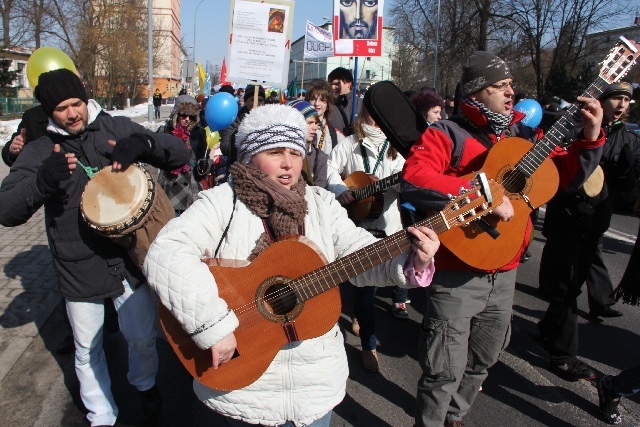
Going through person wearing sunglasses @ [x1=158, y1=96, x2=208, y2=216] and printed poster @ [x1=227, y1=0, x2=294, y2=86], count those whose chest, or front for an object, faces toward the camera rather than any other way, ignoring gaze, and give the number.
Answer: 2

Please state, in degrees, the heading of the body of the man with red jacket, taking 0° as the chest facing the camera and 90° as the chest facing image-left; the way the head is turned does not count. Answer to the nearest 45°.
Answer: approximately 315°

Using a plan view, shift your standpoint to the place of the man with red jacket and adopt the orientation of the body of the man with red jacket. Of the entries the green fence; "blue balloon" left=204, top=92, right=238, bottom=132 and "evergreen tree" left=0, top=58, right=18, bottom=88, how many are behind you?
3

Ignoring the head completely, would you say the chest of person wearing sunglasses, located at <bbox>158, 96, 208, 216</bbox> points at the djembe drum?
yes

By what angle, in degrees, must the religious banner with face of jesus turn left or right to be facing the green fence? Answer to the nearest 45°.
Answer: approximately 135° to its right

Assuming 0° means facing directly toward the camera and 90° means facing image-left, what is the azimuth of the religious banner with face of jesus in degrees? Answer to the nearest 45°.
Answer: approximately 0°

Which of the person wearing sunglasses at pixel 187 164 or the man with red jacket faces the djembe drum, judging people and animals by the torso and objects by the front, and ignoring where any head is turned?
the person wearing sunglasses
